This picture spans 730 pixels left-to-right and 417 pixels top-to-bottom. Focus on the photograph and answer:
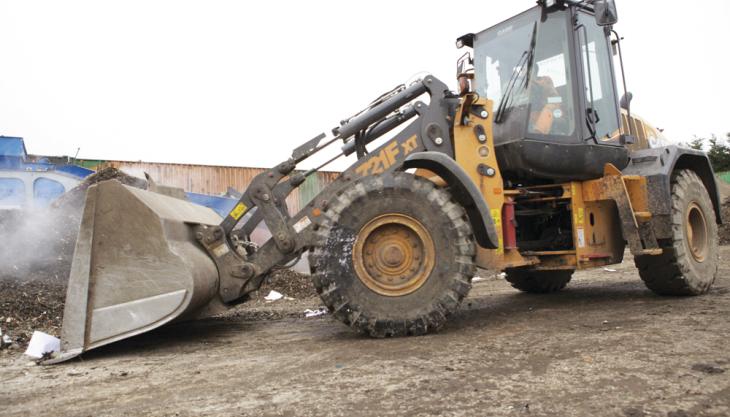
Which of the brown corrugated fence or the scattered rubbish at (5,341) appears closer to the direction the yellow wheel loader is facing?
the scattered rubbish

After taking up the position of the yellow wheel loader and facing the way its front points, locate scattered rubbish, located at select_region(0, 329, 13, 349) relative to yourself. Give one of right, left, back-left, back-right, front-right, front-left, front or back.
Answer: front-right

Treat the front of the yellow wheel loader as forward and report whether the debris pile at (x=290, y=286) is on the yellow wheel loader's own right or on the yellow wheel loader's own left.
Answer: on the yellow wheel loader's own right

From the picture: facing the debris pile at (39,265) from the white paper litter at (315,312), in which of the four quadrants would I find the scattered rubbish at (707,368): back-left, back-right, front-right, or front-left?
back-left

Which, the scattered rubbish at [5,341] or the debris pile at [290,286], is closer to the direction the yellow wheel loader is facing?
the scattered rubbish

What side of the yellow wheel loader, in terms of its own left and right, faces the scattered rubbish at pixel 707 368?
left

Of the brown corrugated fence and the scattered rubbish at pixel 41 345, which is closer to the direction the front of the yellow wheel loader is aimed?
the scattered rubbish

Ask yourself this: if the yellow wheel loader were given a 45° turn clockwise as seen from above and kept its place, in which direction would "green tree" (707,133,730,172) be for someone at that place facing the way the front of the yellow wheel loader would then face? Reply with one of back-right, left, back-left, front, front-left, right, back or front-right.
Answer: back-right

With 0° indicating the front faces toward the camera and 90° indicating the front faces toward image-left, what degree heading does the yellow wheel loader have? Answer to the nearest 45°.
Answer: approximately 45°

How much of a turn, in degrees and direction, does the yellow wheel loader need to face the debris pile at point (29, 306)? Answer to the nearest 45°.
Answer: approximately 45° to its right

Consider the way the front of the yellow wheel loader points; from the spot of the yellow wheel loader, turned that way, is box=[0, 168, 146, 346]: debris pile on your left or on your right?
on your right
